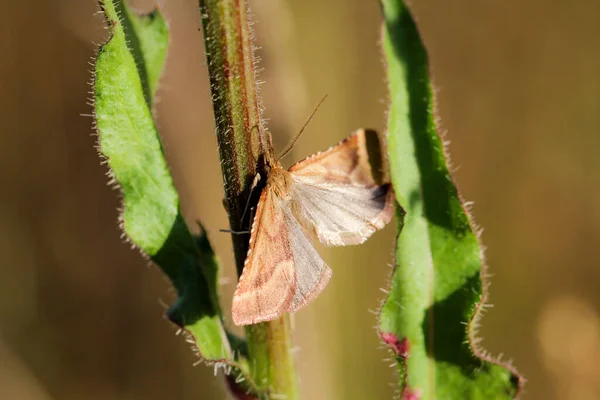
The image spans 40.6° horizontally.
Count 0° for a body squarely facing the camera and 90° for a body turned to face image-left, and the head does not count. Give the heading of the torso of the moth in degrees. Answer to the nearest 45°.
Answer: approximately 135°
